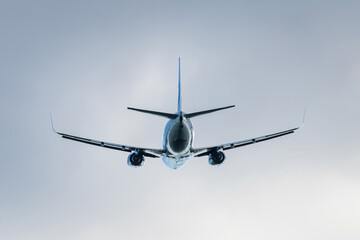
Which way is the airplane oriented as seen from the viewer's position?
away from the camera
